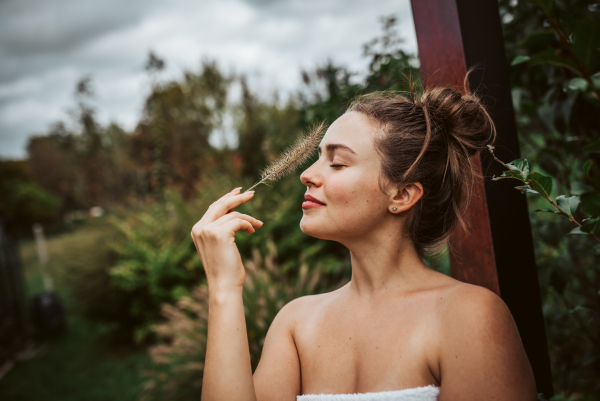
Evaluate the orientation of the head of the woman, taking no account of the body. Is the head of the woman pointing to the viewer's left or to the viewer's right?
to the viewer's left

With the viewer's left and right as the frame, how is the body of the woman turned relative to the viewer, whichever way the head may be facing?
facing the viewer and to the left of the viewer

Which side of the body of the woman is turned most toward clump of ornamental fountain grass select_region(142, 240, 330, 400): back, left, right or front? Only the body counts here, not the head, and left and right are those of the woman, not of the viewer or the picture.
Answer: right
